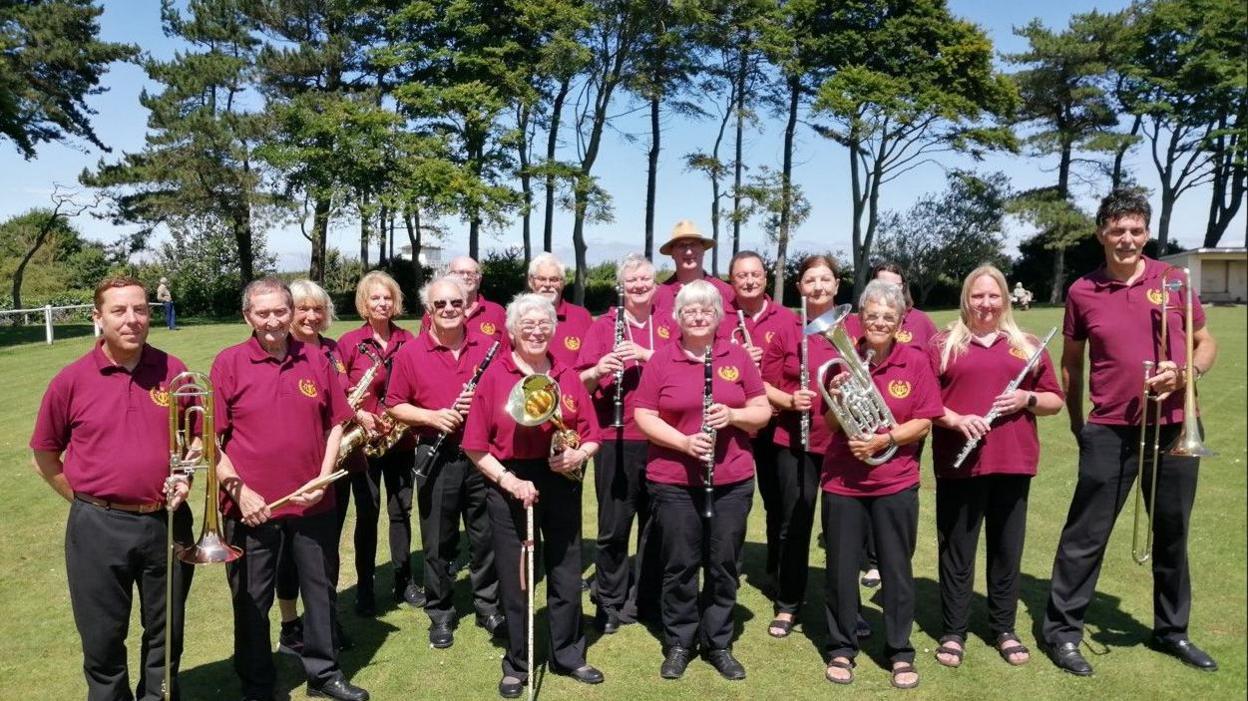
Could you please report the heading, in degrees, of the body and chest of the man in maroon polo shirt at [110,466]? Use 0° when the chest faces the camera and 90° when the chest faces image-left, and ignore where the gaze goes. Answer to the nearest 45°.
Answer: approximately 315°

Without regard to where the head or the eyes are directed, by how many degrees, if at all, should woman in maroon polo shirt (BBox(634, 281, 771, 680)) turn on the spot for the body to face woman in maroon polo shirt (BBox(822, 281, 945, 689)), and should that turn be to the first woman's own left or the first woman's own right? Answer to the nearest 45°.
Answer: approximately 90° to the first woman's own left

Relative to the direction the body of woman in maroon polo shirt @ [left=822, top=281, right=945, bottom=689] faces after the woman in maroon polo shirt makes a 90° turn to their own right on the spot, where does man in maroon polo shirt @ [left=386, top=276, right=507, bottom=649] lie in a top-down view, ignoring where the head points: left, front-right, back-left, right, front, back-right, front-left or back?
front

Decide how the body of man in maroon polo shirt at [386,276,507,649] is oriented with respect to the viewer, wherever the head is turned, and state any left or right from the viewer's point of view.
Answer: facing the viewer and to the right of the viewer

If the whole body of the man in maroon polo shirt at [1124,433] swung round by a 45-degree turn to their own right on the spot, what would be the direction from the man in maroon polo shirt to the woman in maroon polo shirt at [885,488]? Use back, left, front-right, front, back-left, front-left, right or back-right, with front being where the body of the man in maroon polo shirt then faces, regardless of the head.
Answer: front

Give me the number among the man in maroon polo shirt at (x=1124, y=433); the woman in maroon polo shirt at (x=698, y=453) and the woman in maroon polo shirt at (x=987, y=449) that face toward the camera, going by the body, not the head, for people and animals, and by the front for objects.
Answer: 3

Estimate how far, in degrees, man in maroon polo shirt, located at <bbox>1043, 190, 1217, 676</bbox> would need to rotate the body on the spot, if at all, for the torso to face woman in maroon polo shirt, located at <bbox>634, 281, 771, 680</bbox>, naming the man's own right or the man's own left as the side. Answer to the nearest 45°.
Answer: approximately 45° to the man's own right

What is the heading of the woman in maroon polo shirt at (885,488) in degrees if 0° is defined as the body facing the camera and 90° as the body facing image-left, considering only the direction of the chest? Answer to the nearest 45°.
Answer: approximately 0°

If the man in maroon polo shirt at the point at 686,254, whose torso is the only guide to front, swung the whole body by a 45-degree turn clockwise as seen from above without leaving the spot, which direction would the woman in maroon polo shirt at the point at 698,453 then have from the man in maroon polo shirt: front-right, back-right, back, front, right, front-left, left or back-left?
front-left
